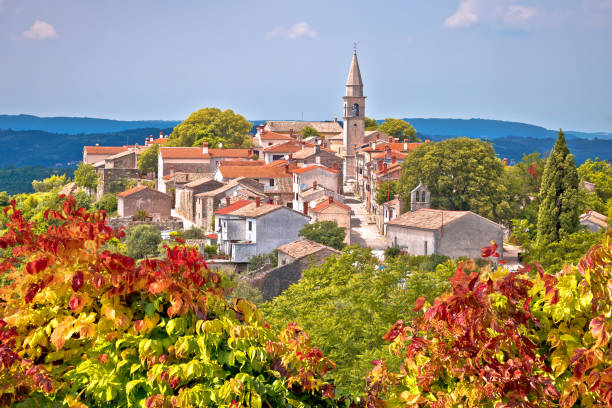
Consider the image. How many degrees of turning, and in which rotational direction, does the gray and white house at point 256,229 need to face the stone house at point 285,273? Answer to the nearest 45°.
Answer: approximately 45° to its left

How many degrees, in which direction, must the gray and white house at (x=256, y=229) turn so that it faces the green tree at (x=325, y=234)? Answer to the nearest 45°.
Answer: approximately 135° to its left

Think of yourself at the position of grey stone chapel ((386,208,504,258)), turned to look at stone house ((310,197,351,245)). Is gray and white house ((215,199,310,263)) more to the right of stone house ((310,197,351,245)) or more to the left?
left

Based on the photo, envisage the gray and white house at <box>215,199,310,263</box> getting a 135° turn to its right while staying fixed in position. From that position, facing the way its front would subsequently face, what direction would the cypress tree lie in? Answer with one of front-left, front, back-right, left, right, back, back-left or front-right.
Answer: right

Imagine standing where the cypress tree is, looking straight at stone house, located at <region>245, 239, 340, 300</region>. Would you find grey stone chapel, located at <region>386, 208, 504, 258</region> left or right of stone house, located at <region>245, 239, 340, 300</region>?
right

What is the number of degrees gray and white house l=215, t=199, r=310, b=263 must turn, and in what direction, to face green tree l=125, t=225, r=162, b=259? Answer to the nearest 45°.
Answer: approximately 45° to its right

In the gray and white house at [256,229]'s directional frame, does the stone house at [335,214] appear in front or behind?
behind

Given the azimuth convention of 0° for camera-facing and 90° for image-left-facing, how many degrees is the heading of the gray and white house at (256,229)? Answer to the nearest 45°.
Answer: approximately 45°

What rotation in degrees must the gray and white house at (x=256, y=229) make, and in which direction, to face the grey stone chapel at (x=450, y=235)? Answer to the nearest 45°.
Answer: approximately 135° to its left
